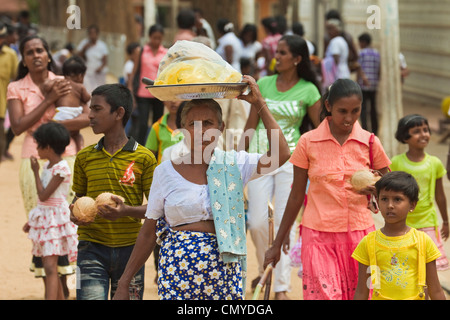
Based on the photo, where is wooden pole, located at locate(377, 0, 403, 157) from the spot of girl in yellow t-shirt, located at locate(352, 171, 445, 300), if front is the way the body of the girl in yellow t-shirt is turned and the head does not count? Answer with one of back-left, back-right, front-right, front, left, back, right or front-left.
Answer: back

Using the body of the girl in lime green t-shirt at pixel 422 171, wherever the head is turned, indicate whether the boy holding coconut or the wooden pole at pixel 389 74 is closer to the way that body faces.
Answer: the boy holding coconut

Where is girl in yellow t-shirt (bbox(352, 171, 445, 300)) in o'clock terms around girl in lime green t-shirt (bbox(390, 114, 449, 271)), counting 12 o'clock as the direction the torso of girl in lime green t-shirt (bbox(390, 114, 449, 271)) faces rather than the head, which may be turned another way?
girl in yellow t-shirt (bbox(352, 171, 445, 300)) is roughly at 12 o'clock from girl in lime green t-shirt (bbox(390, 114, 449, 271)).

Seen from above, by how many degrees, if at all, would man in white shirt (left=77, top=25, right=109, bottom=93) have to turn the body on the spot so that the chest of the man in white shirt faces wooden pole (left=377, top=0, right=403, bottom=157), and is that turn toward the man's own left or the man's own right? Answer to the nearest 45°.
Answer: approximately 45° to the man's own left

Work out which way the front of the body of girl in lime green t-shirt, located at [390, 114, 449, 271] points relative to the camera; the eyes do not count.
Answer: toward the camera

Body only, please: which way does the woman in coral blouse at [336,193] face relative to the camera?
toward the camera

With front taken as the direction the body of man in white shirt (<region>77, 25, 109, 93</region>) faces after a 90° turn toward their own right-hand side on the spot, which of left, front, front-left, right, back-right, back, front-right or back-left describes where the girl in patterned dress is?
left

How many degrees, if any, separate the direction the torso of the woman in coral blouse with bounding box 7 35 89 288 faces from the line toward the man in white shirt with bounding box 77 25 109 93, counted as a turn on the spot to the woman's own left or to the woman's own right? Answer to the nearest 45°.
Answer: approximately 180°

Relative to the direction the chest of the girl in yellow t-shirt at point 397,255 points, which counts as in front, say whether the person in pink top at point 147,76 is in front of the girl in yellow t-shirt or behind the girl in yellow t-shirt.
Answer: behind

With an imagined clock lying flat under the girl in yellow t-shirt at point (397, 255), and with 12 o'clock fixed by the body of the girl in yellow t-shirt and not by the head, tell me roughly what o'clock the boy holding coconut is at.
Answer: The boy holding coconut is roughly at 3 o'clock from the girl in yellow t-shirt.

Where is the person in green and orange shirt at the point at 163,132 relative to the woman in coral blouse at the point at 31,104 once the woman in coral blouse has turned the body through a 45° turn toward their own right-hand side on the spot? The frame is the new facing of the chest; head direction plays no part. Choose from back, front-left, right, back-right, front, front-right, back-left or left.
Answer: back-left

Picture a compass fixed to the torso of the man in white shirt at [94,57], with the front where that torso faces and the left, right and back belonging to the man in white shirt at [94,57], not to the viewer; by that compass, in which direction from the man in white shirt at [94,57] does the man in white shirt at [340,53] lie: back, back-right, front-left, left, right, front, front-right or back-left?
front-left
